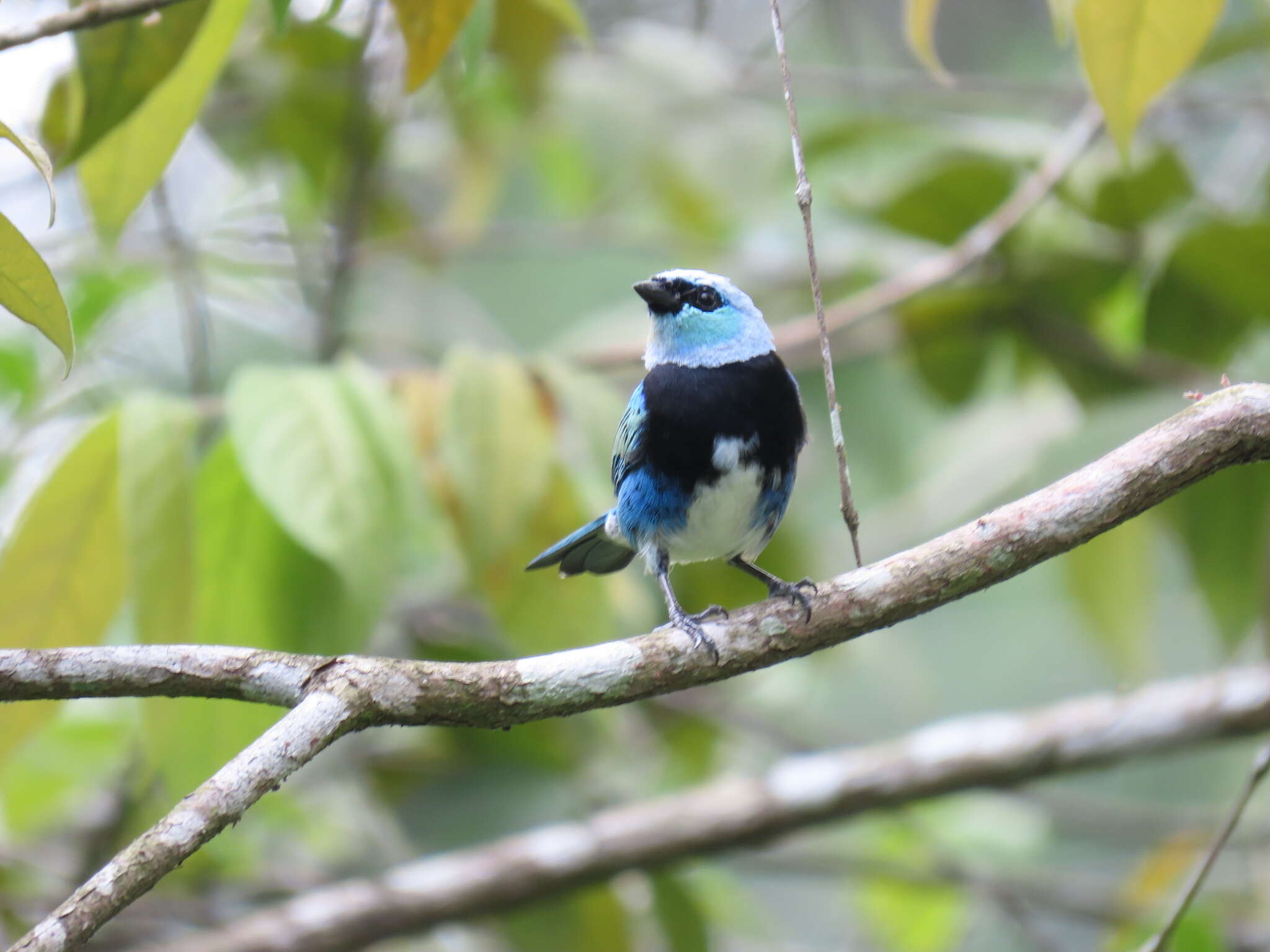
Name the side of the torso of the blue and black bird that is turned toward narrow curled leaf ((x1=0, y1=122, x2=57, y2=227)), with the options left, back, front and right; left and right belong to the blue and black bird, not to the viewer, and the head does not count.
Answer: right

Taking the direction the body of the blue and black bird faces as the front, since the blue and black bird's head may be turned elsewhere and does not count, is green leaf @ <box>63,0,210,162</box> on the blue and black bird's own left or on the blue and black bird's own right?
on the blue and black bird's own right

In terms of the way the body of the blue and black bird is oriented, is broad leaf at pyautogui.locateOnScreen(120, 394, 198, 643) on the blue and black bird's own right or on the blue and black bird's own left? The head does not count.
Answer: on the blue and black bird's own right

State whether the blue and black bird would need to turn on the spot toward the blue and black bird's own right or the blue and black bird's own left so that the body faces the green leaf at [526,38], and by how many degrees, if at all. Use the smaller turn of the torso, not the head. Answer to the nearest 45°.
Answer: approximately 135° to the blue and black bird's own left

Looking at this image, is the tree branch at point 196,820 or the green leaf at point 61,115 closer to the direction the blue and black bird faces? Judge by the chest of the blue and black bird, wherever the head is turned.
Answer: the tree branch

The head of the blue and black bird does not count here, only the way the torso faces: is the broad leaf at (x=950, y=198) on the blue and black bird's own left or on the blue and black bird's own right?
on the blue and black bird's own left

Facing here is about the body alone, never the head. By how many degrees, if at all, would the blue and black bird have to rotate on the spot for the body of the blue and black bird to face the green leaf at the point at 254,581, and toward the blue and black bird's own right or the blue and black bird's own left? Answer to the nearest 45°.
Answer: approximately 135° to the blue and black bird's own right

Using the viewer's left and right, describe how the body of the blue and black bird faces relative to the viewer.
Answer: facing the viewer and to the right of the viewer

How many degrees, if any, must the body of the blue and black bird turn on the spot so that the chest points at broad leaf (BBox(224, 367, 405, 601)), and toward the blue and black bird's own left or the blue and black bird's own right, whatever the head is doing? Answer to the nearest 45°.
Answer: approximately 90° to the blue and black bird's own right
